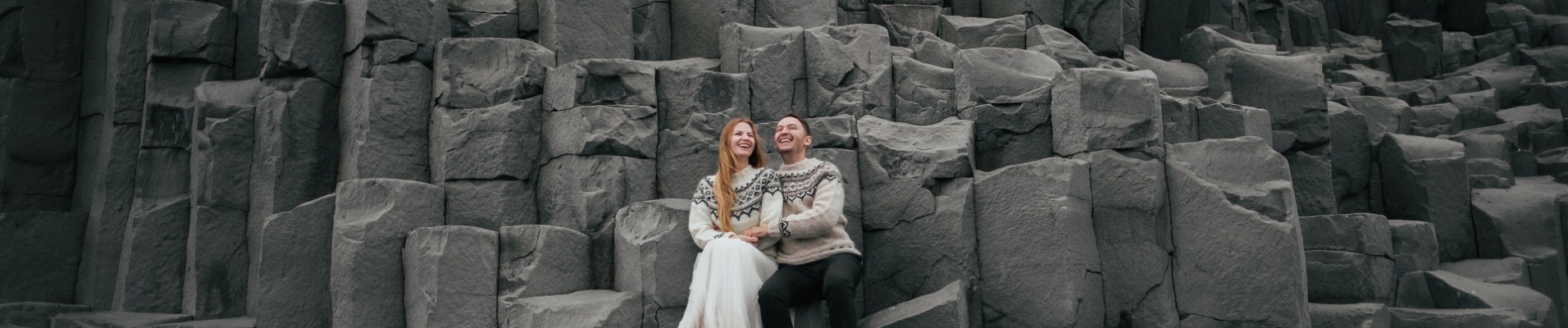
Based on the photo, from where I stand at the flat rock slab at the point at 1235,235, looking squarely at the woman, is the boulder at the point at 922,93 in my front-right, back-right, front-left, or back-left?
front-right

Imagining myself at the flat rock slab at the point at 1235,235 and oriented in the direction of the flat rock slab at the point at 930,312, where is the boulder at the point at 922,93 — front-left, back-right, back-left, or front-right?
front-right

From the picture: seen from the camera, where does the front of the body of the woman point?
toward the camera

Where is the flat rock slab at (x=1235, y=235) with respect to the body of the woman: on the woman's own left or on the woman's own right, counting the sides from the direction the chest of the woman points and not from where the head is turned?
on the woman's own left

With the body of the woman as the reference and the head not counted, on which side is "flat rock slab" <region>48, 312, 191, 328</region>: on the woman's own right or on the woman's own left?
on the woman's own right

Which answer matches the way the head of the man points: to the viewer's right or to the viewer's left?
to the viewer's left

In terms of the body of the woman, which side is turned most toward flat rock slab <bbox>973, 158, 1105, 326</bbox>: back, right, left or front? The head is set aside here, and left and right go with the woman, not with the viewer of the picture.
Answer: left

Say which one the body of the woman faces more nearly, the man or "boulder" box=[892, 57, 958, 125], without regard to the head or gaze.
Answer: the man

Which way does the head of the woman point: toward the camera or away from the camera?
toward the camera
